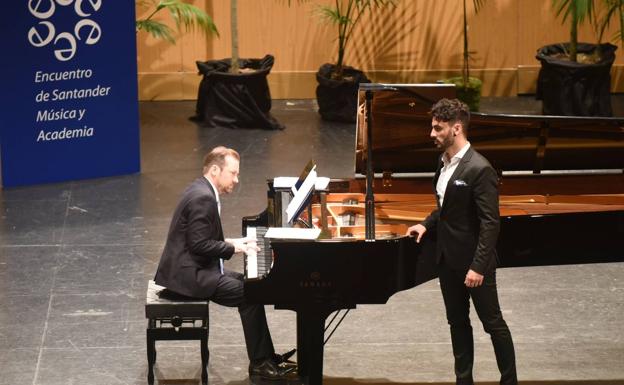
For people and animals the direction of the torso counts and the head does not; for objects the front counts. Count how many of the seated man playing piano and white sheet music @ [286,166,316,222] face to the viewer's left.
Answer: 1

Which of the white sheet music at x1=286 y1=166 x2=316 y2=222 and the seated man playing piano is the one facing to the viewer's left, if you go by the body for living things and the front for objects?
the white sheet music

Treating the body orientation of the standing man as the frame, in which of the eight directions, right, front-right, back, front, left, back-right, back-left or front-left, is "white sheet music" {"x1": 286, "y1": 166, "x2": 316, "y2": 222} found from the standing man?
front-right

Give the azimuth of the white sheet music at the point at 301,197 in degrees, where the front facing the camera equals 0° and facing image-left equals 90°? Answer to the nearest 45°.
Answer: approximately 90°

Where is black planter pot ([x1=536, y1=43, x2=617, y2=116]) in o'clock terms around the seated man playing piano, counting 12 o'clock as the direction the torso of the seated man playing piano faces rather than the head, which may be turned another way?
The black planter pot is roughly at 10 o'clock from the seated man playing piano.

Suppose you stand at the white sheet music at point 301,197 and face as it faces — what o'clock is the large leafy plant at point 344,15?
The large leafy plant is roughly at 3 o'clock from the white sheet music.

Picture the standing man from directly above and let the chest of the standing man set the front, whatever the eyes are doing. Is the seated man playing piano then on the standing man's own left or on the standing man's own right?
on the standing man's own right

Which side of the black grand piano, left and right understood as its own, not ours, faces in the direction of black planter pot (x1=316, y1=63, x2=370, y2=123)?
right

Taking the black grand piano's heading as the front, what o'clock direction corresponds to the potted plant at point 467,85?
The potted plant is roughly at 3 o'clock from the black grand piano.

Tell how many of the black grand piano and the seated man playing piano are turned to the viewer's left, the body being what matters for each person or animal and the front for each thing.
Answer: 1

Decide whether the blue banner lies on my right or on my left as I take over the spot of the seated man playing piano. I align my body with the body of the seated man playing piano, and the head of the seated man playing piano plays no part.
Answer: on my left

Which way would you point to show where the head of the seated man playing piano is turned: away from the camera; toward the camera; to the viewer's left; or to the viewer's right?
to the viewer's right

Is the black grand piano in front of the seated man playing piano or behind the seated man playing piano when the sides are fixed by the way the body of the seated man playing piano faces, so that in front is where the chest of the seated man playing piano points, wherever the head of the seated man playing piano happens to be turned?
in front

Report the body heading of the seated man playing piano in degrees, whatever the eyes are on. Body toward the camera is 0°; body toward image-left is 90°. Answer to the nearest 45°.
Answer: approximately 270°

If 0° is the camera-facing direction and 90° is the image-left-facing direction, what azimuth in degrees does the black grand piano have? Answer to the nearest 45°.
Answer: approximately 90°

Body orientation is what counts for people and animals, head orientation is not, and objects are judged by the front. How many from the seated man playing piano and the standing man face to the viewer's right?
1
